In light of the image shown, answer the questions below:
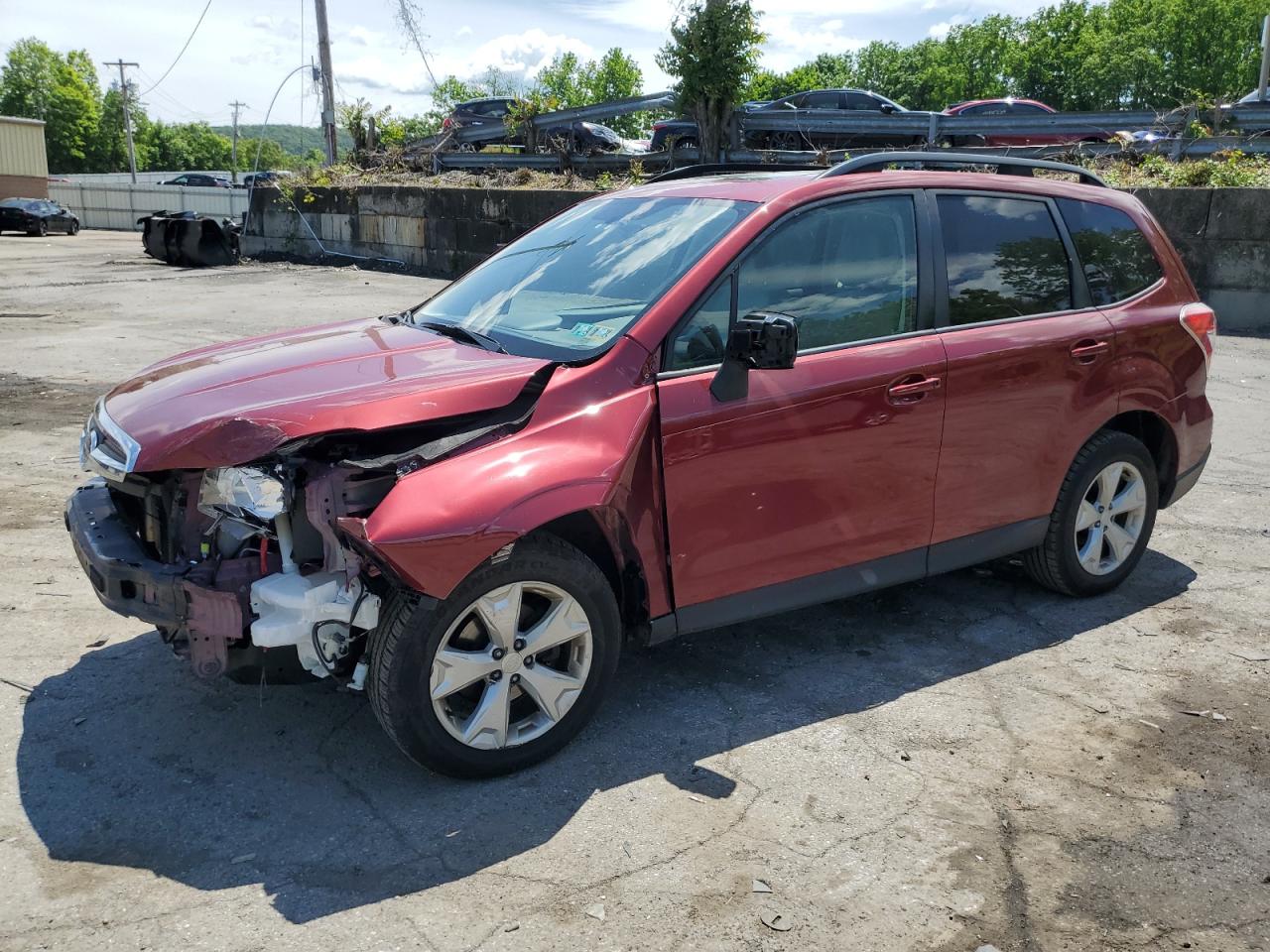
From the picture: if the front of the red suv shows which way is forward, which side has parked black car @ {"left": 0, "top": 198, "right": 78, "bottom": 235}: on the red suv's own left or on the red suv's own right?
on the red suv's own right

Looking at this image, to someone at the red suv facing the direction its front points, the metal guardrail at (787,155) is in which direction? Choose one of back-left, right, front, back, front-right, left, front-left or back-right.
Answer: back-right

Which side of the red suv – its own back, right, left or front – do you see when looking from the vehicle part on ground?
right

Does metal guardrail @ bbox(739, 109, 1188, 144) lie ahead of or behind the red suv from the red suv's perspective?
behind

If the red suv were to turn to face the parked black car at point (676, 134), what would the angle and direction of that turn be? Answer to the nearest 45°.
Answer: approximately 135° to its right

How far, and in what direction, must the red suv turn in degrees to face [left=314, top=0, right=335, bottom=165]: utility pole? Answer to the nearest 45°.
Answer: approximately 135° to its right

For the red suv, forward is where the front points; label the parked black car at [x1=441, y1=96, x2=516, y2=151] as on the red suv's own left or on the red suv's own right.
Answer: on the red suv's own right

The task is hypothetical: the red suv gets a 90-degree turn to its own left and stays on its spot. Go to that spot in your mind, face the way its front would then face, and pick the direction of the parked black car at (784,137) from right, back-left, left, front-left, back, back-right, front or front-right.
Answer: back-left

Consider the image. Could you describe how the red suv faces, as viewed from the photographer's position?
facing the viewer and to the left of the viewer

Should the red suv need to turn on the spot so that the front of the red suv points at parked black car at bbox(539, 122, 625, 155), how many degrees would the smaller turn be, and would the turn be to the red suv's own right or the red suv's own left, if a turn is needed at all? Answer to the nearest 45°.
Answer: approximately 135° to the red suv's own right
